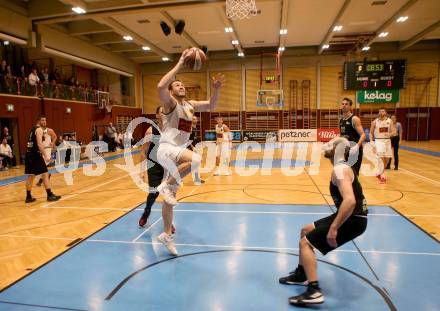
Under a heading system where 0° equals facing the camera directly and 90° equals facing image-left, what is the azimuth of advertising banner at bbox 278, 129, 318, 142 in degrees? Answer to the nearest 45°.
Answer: approximately 0°

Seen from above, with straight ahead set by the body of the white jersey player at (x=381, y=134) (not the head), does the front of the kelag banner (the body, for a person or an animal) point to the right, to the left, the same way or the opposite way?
the same way

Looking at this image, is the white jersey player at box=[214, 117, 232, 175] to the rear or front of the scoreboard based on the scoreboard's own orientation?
to the front

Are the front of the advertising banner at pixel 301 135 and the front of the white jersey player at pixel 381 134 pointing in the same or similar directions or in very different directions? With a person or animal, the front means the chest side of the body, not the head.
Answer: same or similar directions

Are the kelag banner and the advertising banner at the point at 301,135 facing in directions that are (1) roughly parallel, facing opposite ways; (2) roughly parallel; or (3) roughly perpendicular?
roughly parallel

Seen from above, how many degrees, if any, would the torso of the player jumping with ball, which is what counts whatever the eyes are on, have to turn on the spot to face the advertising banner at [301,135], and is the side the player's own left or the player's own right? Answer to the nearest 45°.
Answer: approximately 90° to the player's own left

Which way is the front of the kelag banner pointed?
toward the camera

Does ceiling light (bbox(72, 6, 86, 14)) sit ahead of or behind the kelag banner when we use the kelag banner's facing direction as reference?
ahead

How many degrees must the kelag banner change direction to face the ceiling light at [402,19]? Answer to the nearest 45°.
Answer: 0° — it already faces it

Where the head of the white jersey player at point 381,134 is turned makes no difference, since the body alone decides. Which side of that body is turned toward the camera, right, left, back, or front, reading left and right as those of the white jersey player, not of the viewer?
front

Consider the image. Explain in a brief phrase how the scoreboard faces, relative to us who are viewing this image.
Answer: facing the viewer
